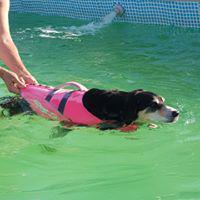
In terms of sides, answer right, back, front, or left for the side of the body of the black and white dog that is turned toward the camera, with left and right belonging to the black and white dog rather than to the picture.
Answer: right
